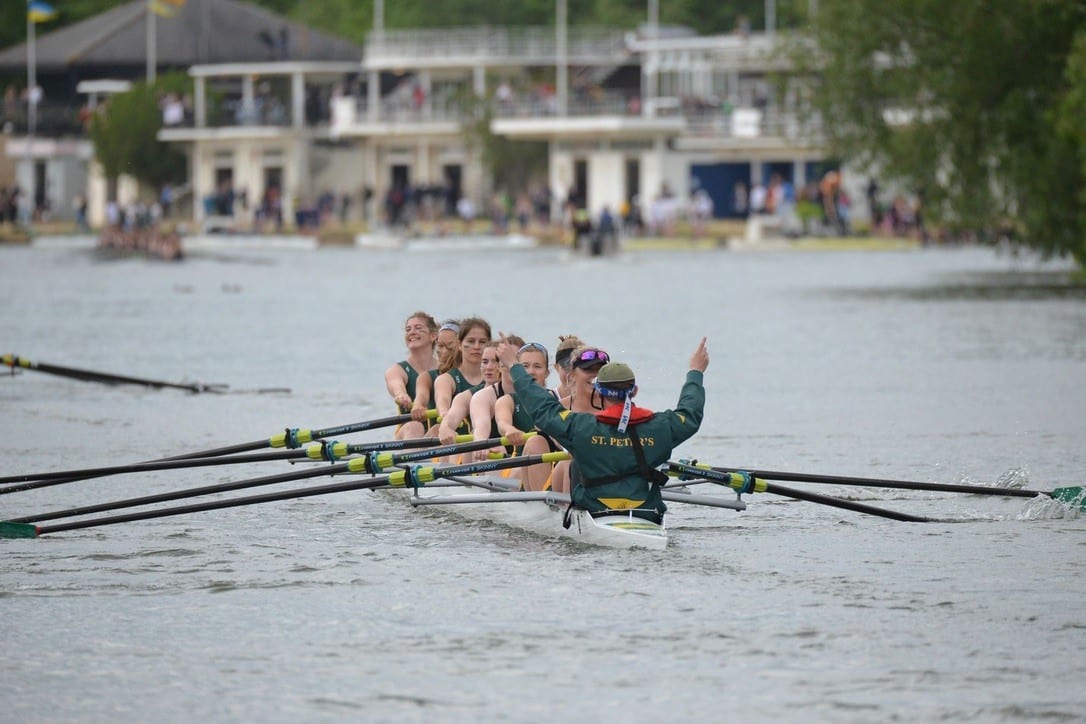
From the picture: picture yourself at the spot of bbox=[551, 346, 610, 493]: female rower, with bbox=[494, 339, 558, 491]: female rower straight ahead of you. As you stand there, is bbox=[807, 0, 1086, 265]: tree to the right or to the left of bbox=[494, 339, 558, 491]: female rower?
right

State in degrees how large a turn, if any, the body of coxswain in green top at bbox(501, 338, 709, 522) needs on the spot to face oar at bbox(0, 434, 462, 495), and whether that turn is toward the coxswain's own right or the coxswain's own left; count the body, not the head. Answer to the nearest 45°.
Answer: approximately 45° to the coxswain's own left

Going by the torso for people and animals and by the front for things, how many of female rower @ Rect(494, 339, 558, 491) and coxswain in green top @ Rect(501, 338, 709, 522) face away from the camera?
1

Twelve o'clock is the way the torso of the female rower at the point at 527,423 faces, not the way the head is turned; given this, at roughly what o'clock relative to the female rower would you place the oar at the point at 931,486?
The oar is roughly at 9 o'clock from the female rower.

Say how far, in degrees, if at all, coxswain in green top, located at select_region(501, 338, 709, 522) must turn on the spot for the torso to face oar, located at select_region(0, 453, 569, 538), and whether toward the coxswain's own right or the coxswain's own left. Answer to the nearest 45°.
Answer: approximately 90° to the coxswain's own left

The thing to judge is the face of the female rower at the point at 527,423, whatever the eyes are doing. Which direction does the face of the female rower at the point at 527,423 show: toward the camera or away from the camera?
toward the camera

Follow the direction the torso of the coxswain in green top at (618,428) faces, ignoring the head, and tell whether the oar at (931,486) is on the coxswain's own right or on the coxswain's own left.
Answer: on the coxswain's own right

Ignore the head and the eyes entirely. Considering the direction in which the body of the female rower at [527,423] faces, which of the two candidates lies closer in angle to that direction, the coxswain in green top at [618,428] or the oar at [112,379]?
the coxswain in green top

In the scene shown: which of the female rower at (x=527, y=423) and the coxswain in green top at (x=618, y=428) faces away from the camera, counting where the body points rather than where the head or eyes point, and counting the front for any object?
the coxswain in green top

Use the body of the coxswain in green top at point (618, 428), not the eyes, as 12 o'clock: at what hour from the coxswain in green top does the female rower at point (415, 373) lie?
The female rower is roughly at 11 o'clock from the coxswain in green top.

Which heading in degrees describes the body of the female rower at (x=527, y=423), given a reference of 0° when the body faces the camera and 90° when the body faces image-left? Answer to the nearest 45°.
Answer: approximately 0°

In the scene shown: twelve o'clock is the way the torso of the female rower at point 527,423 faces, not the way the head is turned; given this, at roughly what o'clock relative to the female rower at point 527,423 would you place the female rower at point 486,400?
the female rower at point 486,400 is roughly at 5 o'clock from the female rower at point 527,423.

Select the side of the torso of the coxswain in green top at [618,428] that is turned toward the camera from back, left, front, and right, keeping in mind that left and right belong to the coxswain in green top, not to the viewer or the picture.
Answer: back

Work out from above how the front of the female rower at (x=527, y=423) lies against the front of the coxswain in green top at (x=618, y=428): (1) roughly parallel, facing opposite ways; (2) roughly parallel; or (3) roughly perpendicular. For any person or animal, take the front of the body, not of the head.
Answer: roughly parallel, facing opposite ways
